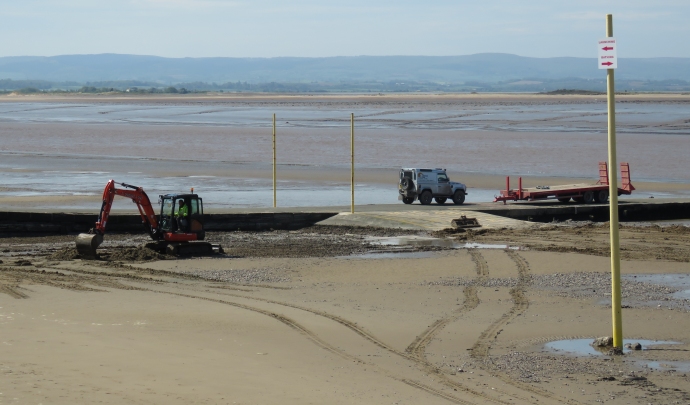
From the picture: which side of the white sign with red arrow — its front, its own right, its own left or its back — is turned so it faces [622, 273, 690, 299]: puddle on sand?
back

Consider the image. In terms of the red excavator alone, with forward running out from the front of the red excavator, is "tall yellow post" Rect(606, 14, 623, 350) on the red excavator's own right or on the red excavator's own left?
on the red excavator's own left

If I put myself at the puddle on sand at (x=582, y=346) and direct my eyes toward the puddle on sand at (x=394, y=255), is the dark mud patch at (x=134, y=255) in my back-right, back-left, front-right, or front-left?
front-left

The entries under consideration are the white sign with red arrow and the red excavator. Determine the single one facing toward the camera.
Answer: the white sign with red arrow

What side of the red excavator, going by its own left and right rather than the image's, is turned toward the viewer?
left

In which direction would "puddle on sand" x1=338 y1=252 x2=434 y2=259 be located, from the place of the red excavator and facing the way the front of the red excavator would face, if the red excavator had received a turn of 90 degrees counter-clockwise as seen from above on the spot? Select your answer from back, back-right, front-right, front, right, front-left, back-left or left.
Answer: left

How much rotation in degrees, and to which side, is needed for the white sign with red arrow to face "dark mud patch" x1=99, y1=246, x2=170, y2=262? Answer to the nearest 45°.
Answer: approximately 135° to its right

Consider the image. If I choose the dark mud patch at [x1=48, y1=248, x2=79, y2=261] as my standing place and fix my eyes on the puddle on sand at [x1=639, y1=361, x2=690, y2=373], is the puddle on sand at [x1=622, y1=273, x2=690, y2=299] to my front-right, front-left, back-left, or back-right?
front-left

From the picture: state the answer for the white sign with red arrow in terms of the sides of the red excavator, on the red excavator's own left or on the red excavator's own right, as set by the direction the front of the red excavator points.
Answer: on the red excavator's own left

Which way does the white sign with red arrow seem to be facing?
toward the camera

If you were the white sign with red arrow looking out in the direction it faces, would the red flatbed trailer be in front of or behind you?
behind
